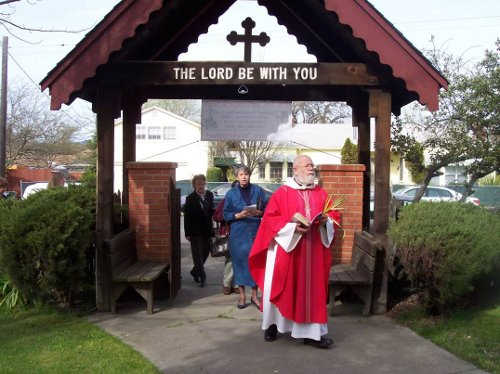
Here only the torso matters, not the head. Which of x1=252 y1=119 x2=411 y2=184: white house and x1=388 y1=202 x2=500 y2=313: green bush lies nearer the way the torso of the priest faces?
the green bush

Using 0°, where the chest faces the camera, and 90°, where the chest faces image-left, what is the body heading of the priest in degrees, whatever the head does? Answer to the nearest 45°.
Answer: approximately 315°

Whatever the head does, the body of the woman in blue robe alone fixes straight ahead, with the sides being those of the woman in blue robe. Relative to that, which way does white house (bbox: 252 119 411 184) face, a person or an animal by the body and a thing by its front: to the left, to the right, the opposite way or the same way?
the same way

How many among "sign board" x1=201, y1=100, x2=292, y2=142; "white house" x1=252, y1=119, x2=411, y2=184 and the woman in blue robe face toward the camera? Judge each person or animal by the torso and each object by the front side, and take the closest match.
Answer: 3

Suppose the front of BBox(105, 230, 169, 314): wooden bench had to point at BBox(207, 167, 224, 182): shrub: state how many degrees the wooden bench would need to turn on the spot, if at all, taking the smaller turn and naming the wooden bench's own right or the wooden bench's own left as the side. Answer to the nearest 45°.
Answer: approximately 90° to the wooden bench's own left

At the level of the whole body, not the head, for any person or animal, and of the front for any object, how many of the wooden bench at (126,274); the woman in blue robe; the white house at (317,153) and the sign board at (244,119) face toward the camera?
3

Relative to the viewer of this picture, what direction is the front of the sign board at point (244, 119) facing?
facing the viewer

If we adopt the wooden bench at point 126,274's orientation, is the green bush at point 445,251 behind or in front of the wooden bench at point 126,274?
in front

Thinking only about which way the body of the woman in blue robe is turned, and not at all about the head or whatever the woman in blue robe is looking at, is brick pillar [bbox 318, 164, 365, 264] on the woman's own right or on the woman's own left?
on the woman's own left

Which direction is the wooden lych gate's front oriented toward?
toward the camera

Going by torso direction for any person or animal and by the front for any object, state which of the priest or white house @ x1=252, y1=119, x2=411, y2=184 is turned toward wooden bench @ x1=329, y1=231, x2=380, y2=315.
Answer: the white house

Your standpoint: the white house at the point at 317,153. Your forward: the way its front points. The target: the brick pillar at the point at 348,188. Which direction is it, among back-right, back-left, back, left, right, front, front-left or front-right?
front

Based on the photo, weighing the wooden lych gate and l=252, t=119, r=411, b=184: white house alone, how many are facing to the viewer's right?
0

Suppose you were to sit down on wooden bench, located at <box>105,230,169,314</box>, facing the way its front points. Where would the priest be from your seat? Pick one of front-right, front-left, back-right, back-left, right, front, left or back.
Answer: front-right

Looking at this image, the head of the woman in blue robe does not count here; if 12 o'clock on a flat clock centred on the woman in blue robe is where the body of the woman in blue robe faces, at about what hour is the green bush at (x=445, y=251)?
The green bush is roughly at 10 o'clock from the woman in blue robe.

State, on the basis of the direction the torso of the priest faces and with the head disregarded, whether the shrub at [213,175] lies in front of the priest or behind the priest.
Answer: behind

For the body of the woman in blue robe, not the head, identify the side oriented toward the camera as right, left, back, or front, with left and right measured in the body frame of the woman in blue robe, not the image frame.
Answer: front

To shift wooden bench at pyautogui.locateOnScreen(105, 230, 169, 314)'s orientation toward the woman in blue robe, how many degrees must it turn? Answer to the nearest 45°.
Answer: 0° — it already faces them
